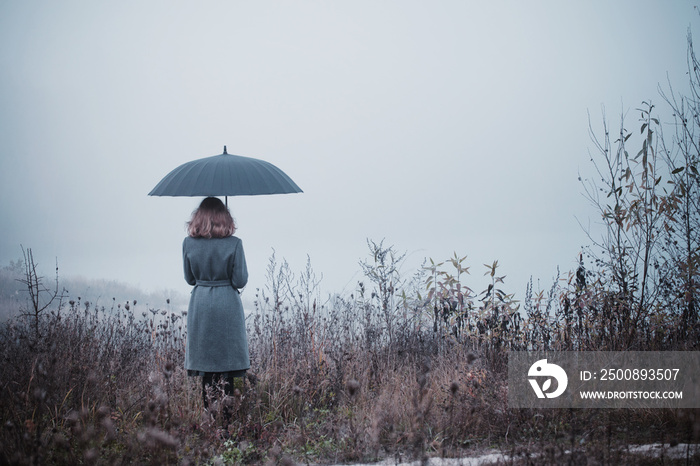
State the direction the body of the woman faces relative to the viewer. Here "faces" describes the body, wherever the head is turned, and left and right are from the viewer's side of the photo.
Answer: facing away from the viewer

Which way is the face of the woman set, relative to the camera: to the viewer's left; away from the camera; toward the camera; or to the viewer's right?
away from the camera
